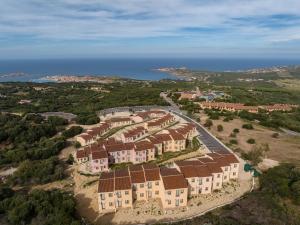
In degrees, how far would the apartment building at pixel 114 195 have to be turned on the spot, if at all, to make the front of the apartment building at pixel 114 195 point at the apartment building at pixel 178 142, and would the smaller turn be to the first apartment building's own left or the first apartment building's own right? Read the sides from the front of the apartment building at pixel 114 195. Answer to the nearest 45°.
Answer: approximately 135° to the first apartment building's own left

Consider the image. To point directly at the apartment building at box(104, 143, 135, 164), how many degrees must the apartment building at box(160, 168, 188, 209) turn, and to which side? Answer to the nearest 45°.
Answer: approximately 135° to its right

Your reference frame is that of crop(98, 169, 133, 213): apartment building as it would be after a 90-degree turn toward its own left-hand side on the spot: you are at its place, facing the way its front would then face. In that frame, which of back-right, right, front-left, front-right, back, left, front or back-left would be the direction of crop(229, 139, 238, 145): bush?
front-left

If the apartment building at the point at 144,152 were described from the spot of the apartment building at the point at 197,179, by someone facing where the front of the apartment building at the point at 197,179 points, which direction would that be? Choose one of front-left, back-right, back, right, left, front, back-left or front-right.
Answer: back-right

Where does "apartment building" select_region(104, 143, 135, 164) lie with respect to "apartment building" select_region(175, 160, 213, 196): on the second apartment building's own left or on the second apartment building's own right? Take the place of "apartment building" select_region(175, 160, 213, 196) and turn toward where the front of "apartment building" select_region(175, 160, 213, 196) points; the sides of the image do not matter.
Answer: on the second apartment building's own right

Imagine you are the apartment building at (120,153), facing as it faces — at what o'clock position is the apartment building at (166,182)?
the apartment building at (166,182) is roughly at 11 o'clock from the apartment building at (120,153).

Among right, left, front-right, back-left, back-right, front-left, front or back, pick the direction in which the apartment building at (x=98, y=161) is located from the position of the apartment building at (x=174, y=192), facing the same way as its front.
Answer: back-right

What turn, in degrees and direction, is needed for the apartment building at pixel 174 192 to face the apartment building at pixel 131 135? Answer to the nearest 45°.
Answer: approximately 135° to its right
